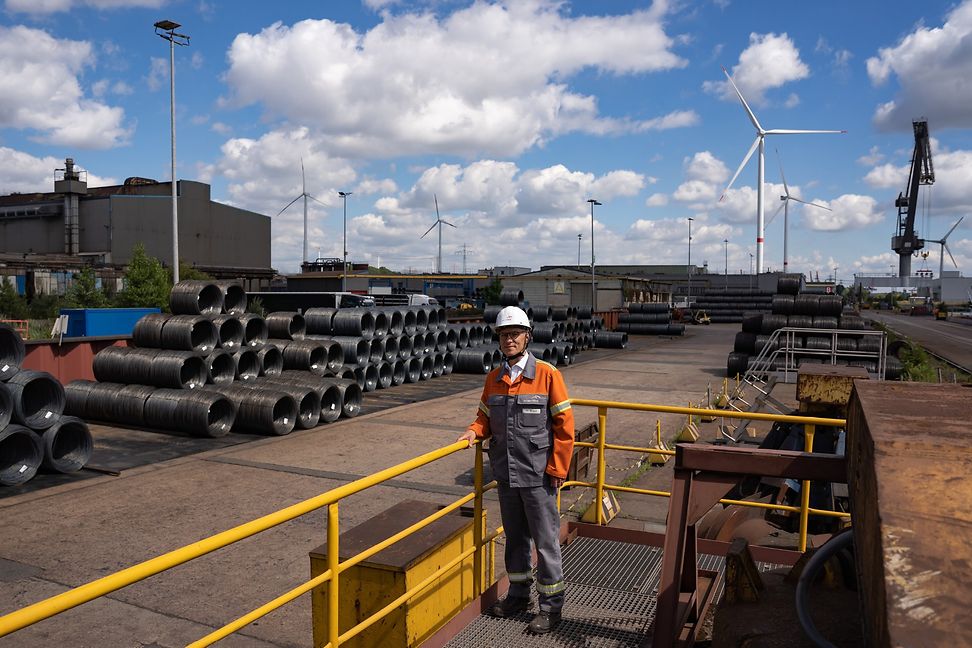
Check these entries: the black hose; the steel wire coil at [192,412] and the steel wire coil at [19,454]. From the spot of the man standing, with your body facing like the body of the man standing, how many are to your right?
2

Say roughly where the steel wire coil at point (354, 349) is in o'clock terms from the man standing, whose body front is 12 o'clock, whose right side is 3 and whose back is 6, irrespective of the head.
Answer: The steel wire coil is roughly at 4 o'clock from the man standing.

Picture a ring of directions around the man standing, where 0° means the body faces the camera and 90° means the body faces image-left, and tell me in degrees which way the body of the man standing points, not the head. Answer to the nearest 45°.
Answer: approximately 45°

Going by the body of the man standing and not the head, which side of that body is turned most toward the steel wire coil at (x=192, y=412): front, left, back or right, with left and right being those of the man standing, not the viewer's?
right

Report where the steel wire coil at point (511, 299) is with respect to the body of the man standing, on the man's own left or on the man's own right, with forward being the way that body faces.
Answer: on the man's own right

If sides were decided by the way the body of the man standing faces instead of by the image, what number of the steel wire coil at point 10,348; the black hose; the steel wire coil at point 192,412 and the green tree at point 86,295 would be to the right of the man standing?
3

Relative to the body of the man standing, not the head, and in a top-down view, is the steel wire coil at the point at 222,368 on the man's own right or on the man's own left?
on the man's own right

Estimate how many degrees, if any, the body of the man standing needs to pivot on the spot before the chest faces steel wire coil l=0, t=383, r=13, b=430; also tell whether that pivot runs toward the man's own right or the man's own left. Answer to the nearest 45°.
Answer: approximately 90° to the man's own right

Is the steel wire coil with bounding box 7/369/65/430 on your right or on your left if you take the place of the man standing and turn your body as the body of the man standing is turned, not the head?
on your right

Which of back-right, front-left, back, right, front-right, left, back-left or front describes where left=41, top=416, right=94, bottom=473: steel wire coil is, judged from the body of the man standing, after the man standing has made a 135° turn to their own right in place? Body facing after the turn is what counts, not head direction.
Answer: front-left

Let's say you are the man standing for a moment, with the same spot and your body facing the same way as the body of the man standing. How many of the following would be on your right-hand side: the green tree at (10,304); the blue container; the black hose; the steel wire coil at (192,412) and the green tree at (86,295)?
4

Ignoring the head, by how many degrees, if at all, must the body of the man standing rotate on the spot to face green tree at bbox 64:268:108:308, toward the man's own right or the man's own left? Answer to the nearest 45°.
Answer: approximately 90° to the man's own right

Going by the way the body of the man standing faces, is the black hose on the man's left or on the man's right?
on the man's left

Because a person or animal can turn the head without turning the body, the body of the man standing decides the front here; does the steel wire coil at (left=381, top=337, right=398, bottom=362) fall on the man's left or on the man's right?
on the man's right
